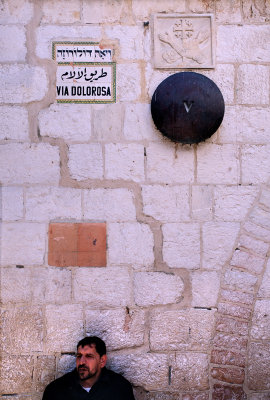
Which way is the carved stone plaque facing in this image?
toward the camera
